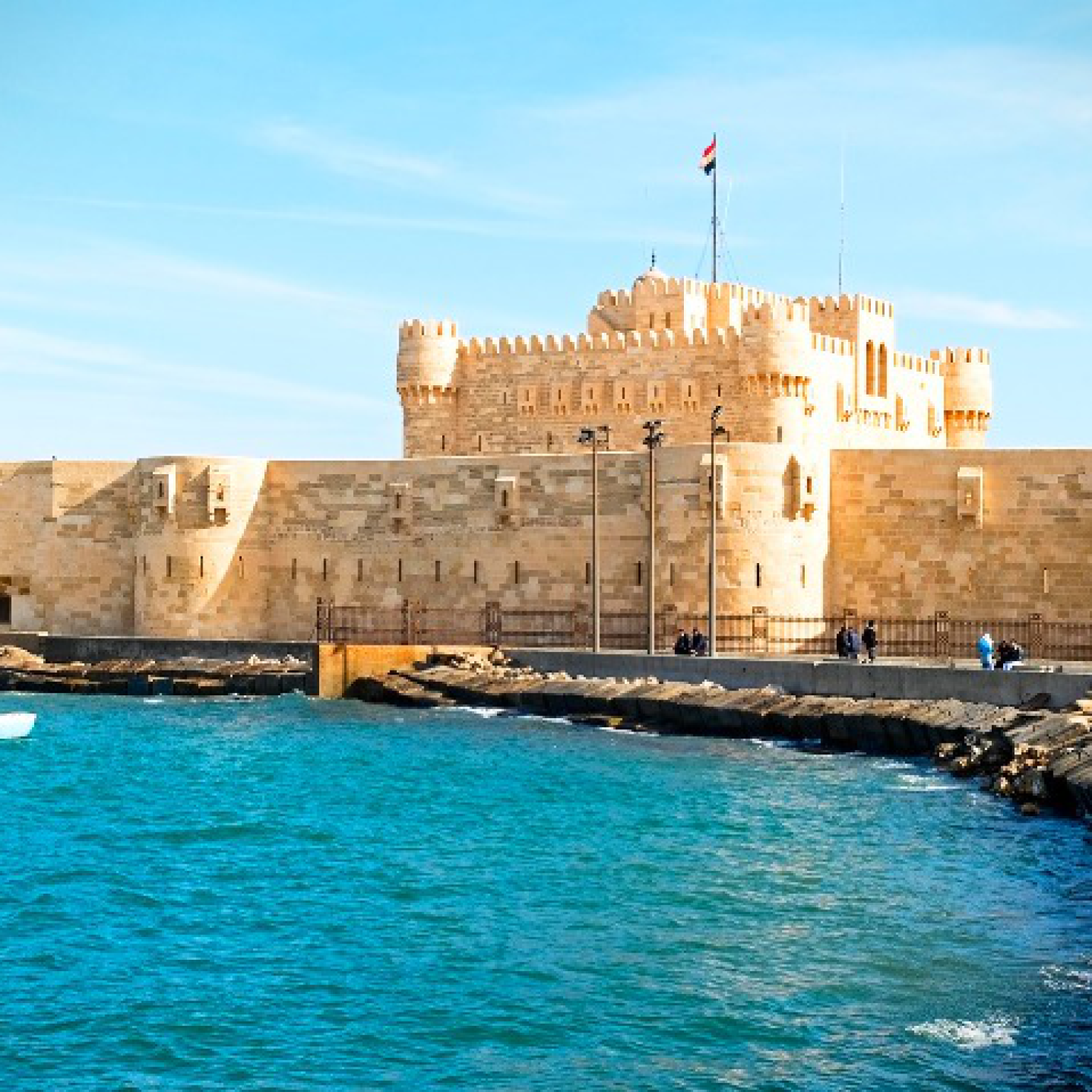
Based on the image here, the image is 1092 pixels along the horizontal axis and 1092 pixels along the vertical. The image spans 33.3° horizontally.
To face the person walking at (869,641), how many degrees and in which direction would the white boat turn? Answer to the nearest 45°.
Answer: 0° — it already faces them

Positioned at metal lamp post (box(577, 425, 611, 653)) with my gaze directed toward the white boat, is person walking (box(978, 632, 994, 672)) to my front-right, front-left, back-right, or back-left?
back-left

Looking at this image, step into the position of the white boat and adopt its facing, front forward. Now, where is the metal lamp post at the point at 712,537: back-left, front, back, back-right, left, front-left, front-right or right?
front

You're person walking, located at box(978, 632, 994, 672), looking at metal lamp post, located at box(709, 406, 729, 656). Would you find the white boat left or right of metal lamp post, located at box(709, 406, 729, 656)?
left

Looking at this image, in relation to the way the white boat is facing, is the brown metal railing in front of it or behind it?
in front

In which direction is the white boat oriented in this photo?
to the viewer's right

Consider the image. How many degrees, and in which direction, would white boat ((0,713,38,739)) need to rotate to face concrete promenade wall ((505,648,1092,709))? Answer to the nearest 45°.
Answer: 0° — it already faces it

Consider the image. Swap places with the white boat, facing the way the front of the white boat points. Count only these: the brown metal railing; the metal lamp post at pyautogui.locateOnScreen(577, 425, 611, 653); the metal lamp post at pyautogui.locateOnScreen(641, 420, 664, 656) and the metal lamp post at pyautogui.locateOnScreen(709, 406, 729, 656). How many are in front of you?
4

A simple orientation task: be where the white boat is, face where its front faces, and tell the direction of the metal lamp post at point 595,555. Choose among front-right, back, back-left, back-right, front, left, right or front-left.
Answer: front
